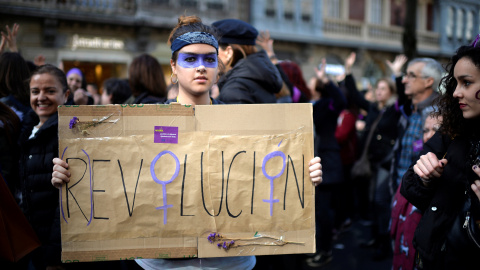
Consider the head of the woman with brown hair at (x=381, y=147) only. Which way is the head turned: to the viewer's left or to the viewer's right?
to the viewer's left

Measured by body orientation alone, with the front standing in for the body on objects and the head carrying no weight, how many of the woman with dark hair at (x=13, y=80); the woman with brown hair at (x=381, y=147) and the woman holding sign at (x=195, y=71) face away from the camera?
1

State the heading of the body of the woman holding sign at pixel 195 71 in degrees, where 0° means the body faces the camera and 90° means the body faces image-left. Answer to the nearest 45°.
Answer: approximately 0°

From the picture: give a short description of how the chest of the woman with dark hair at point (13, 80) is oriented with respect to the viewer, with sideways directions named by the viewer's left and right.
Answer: facing away from the viewer

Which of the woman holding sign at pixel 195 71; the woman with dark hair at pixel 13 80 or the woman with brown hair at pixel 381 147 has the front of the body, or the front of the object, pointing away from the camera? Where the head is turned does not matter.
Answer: the woman with dark hair at pixel 13 80

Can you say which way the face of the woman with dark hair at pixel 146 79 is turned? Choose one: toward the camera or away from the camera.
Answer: away from the camera

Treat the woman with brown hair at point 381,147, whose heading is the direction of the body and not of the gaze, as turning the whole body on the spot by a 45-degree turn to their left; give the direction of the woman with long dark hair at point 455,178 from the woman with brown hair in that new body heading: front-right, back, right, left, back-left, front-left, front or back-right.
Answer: front
